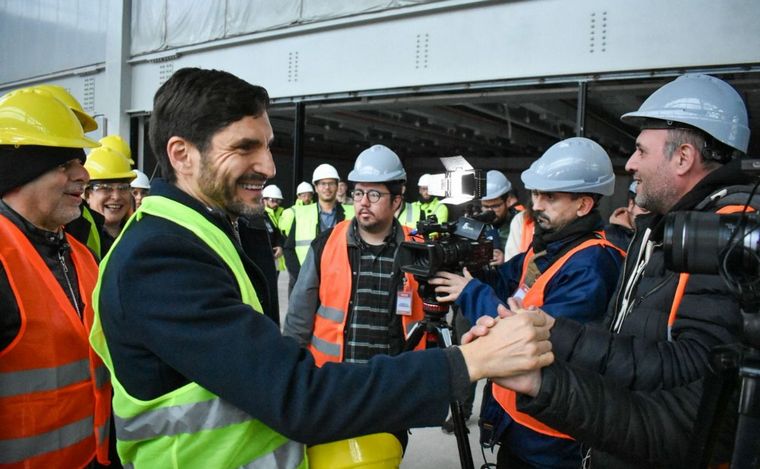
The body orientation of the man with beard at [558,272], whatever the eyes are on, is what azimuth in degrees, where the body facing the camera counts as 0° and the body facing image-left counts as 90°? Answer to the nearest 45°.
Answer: approximately 45°

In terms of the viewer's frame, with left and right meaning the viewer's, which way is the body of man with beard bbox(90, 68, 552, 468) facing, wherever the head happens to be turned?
facing to the right of the viewer

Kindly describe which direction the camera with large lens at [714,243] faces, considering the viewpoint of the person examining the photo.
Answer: facing to the left of the viewer

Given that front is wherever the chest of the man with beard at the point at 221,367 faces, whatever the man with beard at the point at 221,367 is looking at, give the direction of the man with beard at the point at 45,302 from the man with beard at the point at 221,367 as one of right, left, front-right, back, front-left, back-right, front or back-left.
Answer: back-left

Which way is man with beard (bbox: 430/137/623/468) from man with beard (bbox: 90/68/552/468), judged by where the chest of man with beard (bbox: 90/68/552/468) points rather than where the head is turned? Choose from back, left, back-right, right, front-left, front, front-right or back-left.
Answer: front-left

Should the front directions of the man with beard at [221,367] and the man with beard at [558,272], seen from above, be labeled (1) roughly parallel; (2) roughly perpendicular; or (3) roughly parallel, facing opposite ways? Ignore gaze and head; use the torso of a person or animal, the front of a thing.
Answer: roughly parallel, facing opposite ways

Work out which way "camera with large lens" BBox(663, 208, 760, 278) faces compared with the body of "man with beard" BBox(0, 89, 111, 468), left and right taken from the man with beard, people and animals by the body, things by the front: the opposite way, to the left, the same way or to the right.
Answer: the opposite way

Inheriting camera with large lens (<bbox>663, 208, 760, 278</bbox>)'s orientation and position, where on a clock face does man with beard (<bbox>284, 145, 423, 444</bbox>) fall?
The man with beard is roughly at 1 o'clock from the camera with large lens.

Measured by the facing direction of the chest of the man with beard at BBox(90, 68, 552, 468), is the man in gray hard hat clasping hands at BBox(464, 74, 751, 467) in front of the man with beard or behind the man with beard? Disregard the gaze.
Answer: in front

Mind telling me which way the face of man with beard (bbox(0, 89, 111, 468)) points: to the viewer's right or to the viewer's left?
to the viewer's right

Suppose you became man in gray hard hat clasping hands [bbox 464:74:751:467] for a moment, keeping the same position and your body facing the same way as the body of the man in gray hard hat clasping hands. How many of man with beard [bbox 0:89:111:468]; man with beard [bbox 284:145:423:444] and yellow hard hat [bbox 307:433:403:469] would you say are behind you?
0

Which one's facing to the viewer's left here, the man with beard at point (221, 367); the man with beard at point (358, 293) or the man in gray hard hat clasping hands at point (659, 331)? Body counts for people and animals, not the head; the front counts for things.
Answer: the man in gray hard hat clasping hands

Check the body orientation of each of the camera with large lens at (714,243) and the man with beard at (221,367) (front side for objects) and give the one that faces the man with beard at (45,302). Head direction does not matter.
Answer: the camera with large lens

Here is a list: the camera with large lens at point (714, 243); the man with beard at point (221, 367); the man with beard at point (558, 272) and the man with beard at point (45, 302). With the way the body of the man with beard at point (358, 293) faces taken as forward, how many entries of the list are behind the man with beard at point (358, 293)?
0

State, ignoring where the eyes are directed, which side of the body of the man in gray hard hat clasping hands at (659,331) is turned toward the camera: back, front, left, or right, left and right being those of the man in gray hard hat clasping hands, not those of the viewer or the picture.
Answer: left

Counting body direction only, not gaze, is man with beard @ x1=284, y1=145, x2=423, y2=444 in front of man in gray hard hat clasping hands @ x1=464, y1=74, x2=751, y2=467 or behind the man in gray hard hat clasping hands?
in front

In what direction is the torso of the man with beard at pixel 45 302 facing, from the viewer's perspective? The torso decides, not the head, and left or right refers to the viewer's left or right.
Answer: facing the viewer and to the right of the viewer

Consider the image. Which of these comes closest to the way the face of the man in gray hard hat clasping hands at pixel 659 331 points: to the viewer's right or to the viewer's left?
to the viewer's left

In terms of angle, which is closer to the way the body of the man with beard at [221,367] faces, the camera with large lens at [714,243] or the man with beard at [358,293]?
the camera with large lens
